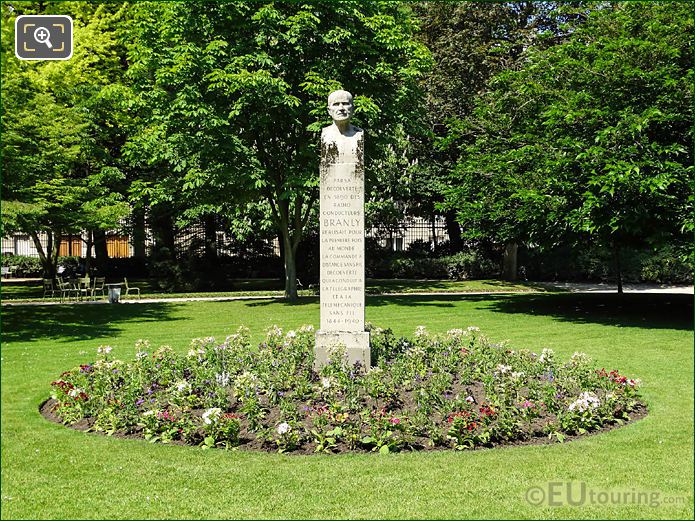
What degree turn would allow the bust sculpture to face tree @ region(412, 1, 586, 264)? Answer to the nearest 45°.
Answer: approximately 180°

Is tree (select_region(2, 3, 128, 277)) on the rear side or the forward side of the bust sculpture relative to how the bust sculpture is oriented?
on the rear side

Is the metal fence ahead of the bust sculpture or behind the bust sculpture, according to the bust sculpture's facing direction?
behind

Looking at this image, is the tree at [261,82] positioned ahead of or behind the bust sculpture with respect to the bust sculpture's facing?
behind

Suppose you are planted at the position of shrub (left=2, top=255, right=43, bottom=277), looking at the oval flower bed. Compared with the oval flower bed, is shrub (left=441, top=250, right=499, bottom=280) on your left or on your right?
left

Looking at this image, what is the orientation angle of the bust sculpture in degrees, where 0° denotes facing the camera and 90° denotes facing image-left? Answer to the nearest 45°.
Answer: approximately 0°

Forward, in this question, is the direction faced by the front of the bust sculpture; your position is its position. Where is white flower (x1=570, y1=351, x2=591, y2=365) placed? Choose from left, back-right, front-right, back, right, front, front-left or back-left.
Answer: left

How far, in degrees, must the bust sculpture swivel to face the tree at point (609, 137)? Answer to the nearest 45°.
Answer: approximately 135° to its left
